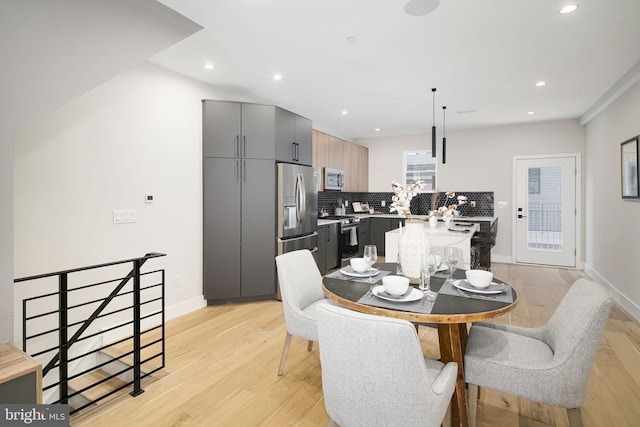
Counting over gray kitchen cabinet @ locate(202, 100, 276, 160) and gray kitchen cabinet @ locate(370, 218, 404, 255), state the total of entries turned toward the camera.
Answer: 2

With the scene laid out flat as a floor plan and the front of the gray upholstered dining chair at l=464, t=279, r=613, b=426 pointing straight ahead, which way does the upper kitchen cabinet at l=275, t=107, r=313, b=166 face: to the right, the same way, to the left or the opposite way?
the opposite way

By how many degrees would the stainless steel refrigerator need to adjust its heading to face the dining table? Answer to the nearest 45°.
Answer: approximately 45° to its right

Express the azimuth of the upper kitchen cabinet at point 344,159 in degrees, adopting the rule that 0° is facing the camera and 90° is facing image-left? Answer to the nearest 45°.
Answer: approximately 315°

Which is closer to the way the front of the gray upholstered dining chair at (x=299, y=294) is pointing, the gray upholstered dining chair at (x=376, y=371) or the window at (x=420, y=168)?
the gray upholstered dining chair

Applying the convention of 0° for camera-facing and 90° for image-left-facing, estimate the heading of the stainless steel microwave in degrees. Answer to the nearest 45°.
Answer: approximately 315°

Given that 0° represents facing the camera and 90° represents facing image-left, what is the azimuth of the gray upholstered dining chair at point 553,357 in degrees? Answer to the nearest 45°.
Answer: approximately 90°

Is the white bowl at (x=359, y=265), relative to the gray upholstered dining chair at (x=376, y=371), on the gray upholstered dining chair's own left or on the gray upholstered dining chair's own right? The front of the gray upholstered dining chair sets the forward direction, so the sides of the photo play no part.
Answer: on the gray upholstered dining chair's own left

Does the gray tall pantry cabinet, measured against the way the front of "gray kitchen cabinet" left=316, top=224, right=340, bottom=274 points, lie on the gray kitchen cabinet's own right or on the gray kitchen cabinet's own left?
on the gray kitchen cabinet's own right

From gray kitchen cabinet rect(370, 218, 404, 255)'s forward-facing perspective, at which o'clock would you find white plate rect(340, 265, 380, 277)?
The white plate is roughly at 12 o'clock from the gray kitchen cabinet.
